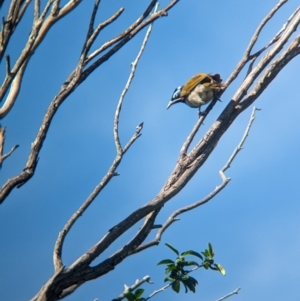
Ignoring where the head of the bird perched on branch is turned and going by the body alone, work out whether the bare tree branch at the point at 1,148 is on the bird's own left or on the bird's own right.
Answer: on the bird's own left

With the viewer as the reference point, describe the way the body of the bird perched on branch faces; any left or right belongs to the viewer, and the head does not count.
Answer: facing to the left of the viewer

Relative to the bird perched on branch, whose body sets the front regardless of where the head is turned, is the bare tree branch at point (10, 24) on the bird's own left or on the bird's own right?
on the bird's own left

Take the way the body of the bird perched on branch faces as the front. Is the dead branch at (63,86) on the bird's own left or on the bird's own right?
on the bird's own left
